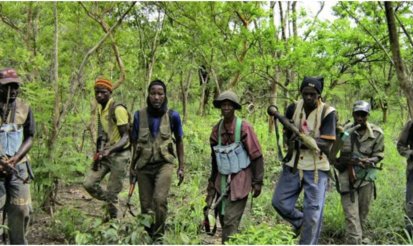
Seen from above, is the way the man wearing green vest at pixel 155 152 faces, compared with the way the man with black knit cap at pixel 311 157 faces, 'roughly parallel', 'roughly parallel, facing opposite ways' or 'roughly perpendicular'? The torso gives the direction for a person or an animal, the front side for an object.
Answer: roughly parallel

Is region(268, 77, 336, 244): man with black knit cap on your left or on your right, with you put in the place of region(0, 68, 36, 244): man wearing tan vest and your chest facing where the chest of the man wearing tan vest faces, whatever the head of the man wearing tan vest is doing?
on your left

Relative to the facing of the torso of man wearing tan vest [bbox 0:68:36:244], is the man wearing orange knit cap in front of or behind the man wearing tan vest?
behind

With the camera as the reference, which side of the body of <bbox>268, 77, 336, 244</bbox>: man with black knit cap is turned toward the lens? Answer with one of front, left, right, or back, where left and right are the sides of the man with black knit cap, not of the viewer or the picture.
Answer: front

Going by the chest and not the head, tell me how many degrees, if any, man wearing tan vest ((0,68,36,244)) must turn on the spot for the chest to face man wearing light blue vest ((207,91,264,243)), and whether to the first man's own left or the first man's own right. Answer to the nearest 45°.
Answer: approximately 135° to the first man's own left

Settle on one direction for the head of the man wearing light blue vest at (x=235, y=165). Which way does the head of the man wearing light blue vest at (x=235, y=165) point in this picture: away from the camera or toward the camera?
toward the camera

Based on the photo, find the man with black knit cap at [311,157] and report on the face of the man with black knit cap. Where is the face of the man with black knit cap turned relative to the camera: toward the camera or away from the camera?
toward the camera

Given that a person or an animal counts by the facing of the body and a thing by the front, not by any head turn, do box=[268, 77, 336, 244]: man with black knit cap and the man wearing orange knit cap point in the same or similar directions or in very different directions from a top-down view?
same or similar directions

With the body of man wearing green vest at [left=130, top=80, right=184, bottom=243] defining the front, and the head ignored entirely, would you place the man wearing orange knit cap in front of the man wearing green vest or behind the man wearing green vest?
behind

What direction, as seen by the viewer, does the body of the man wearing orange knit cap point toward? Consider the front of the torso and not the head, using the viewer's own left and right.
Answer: facing the viewer and to the left of the viewer

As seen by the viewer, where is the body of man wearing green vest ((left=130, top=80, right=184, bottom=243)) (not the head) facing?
toward the camera

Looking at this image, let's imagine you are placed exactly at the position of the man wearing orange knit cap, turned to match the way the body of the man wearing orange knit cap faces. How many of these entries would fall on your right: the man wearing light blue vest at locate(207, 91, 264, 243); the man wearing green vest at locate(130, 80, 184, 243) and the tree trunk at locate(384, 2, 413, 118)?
0

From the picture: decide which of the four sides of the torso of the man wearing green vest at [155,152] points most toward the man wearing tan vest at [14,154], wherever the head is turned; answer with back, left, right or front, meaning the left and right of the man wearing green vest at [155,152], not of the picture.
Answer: right

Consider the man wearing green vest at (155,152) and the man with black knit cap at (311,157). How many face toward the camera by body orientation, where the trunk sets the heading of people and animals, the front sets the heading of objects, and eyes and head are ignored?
2

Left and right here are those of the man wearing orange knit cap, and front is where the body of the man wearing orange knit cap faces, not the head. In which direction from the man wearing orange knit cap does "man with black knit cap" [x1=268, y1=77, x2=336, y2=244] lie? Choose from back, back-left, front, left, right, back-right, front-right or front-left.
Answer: left

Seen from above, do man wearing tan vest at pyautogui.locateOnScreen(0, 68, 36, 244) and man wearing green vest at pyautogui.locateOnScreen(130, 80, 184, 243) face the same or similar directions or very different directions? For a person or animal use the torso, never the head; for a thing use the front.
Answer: same or similar directions

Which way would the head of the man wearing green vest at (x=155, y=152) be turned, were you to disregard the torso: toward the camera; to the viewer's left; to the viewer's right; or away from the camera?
toward the camera
